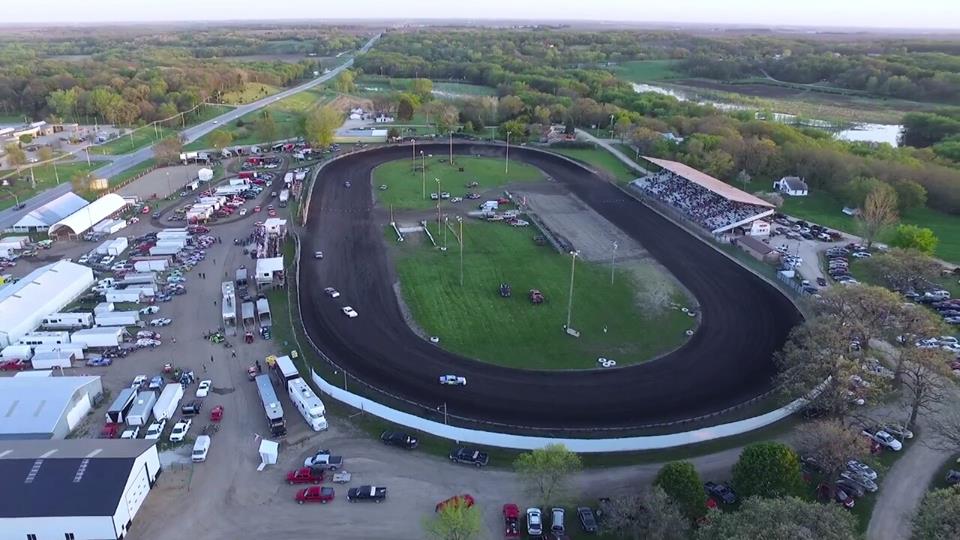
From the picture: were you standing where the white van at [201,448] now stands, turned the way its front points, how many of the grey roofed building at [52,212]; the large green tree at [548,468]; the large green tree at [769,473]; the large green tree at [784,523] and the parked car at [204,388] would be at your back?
2

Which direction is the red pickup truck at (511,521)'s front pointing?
away from the camera

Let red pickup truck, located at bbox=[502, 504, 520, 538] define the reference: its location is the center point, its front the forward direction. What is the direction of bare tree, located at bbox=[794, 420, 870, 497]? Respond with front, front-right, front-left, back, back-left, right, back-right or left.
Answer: right

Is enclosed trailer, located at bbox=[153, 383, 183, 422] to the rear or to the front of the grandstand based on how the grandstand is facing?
to the front

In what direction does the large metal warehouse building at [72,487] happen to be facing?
to the viewer's right

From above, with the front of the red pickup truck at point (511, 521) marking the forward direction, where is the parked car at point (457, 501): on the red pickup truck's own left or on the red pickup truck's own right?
on the red pickup truck's own left

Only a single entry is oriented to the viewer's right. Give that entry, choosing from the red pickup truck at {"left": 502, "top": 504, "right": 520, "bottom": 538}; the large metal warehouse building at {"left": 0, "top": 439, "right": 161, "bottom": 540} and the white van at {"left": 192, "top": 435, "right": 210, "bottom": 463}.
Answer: the large metal warehouse building

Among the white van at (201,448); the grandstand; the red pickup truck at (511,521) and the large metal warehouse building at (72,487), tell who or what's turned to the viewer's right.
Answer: the large metal warehouse building

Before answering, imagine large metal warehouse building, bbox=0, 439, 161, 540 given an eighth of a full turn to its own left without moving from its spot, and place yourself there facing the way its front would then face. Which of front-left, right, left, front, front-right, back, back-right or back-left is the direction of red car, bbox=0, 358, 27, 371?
front-left

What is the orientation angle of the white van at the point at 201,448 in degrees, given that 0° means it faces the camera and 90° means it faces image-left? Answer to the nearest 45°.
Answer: approximately 0°

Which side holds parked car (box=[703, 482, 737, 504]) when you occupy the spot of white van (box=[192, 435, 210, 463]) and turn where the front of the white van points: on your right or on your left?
on your left

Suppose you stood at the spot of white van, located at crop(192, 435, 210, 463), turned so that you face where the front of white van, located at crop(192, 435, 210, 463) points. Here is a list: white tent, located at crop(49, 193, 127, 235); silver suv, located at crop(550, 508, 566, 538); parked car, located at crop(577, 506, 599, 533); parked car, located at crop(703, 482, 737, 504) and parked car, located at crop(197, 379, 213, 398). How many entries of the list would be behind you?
2

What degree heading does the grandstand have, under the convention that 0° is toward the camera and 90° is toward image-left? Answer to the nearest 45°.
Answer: approximately 45°

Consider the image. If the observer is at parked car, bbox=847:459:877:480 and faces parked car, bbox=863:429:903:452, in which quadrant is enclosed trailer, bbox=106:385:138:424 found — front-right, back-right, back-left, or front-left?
back-left
